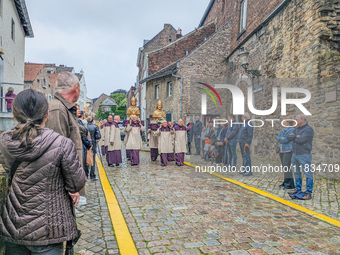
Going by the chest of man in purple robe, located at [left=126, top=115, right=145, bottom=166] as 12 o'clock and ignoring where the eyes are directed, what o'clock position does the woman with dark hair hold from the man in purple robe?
The woman with dark hair is roughly at 12 o'clock from the man in purple robe.

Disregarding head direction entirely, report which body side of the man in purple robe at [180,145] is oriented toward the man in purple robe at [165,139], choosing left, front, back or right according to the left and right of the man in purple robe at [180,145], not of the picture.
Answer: right

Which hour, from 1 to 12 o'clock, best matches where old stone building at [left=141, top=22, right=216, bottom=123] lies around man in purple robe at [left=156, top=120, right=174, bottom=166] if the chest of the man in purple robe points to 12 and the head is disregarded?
The old stone building is roughly at 6 o'clock from the man in purple robe.

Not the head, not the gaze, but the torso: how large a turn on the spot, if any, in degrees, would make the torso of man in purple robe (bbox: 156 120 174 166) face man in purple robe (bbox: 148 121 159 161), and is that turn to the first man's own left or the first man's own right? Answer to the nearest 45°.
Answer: approximately 135° to the first man's own right

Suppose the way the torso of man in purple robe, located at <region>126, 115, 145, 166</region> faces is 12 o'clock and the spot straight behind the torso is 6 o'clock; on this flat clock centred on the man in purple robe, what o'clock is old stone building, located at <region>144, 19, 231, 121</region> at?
The old stone building is roughly at 7 o'clock from the man in purple robe.

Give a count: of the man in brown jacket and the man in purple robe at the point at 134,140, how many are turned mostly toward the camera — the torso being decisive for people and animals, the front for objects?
1

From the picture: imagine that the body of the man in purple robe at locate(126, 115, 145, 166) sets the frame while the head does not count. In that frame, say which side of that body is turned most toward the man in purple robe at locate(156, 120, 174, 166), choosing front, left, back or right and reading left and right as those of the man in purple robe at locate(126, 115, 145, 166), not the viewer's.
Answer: left

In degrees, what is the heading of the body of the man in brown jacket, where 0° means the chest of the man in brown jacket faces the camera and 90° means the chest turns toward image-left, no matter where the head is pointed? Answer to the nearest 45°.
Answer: approximately 225°

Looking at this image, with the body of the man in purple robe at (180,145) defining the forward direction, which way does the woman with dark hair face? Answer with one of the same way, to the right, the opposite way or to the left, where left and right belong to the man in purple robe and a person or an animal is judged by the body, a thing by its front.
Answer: the opposite way

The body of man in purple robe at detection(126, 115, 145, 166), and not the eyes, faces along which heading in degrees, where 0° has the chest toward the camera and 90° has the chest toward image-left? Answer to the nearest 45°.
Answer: approximately 0°

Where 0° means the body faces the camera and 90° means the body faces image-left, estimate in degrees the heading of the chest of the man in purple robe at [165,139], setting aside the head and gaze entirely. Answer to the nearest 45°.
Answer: approximately 0°

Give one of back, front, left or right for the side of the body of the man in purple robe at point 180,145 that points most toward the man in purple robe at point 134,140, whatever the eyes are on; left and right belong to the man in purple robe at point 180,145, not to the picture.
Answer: right

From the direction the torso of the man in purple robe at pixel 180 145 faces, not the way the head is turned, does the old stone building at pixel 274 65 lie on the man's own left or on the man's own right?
on the man's own left
